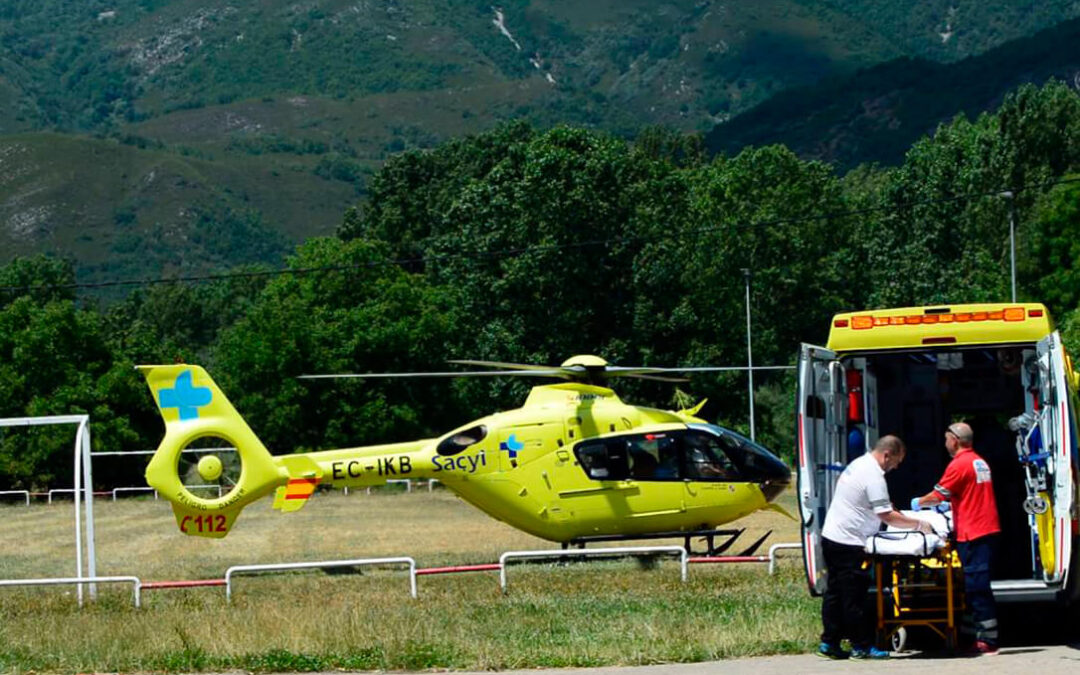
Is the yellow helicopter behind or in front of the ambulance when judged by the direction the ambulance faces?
in front

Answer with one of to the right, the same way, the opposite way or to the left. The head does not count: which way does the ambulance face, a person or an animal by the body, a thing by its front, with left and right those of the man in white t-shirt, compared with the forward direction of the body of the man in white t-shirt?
to the left

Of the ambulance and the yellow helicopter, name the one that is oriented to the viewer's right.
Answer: the yellow helicopter

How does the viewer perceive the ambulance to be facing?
facing away from the viewer

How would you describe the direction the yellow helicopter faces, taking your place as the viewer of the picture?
facing to the right of the viewer

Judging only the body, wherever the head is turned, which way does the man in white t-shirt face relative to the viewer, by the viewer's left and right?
facing to the right of the viewer

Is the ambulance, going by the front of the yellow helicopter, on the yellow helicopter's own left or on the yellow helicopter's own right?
on the yellow helicopter's own right

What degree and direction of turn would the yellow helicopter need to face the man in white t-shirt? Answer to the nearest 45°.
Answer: approximately 90° to its right

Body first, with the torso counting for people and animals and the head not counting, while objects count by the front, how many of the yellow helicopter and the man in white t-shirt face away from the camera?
0

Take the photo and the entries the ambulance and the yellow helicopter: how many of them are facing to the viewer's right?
1

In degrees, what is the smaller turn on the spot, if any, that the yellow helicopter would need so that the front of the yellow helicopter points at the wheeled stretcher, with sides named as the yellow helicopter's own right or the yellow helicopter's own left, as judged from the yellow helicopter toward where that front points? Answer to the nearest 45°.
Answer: approximately 90° to the yellow helicopter's own right

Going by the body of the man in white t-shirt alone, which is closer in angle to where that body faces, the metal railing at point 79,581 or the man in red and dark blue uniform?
the man in red and dark blue uniform

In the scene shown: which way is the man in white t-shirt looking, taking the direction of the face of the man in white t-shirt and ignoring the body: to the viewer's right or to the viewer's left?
to the viewer's right
